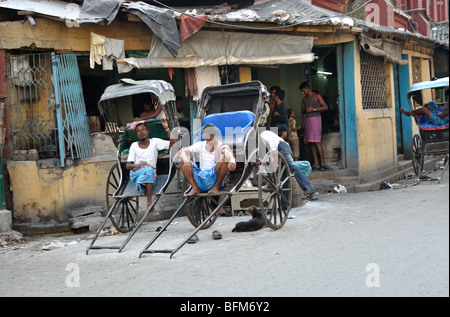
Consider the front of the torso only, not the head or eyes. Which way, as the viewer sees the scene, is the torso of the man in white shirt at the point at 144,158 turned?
toward the camera

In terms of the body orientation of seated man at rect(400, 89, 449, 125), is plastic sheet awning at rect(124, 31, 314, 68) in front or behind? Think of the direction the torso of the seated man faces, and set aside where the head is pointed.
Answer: in front

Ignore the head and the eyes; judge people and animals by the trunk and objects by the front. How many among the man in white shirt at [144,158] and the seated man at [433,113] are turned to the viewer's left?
1

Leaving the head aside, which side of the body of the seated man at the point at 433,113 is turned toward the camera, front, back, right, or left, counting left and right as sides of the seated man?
left

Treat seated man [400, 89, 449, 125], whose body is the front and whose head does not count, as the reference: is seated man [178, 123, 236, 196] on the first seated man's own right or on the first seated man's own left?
on the first seated man's own left

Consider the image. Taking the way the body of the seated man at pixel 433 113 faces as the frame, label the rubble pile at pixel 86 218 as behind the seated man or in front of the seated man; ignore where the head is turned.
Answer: in front
